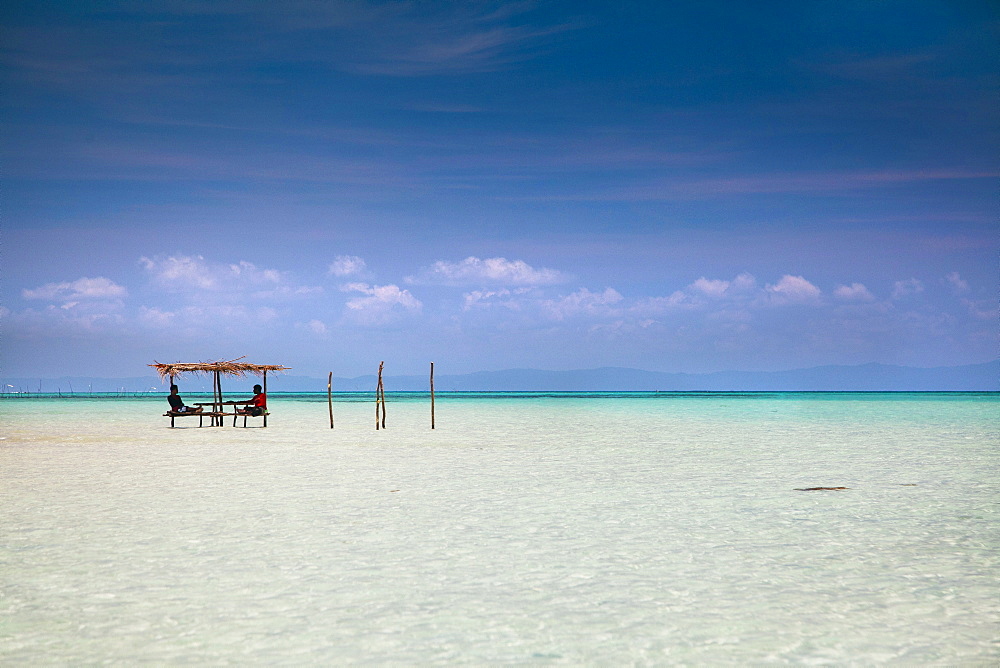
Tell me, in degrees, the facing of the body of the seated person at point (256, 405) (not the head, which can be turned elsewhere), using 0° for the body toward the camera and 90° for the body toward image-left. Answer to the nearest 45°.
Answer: approximately 90°

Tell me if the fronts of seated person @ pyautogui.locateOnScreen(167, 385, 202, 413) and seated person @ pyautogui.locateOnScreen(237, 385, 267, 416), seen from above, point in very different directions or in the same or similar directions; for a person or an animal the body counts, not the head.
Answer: very different directions

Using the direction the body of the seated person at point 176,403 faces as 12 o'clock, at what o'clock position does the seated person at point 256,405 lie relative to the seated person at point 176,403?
the seated person at point 256,405 is roughly at 1 o'clock from the seated person at point 176,403.

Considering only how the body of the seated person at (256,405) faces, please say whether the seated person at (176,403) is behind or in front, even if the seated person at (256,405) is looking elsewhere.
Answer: in front

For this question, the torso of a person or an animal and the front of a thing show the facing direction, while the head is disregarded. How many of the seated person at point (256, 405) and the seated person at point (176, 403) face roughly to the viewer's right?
1

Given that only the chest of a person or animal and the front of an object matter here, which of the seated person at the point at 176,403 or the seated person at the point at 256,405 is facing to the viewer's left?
the seated person at the point at 256,405

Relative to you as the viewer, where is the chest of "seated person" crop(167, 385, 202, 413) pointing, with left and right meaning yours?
facing to the right of the viewer
